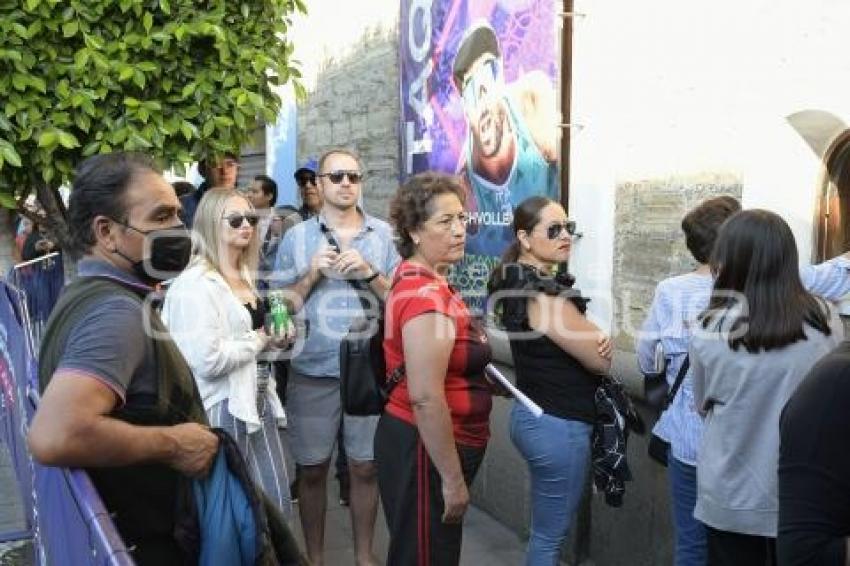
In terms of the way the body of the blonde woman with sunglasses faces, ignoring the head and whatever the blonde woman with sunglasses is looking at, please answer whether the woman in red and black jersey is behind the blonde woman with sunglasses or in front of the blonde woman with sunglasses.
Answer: in front

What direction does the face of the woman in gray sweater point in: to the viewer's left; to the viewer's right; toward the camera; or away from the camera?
away from the camera

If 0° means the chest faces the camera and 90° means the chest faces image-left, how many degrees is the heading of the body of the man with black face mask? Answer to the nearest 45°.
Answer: approximately 270°

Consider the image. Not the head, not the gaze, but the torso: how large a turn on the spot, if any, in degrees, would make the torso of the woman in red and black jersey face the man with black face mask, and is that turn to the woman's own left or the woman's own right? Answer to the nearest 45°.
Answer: approximately 135° to the woman's own right

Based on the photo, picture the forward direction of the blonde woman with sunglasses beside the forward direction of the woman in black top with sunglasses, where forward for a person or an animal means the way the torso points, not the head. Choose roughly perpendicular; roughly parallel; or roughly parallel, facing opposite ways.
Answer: roughly parallel
